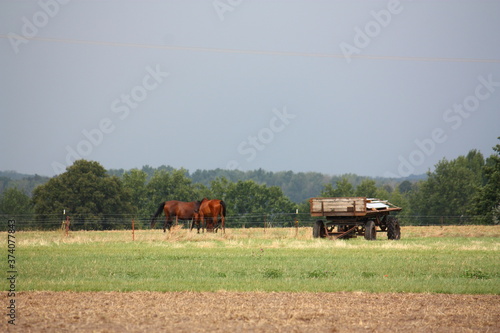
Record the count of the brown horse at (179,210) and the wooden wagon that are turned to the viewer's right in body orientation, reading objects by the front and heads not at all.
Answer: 1

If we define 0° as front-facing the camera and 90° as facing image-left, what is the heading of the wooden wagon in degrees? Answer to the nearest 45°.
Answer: approximately 135°

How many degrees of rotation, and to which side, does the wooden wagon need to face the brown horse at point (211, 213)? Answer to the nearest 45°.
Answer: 0° — it already faces it

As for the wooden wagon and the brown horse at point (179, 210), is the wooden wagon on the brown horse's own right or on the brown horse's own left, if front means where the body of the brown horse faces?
on the brown horse's own right

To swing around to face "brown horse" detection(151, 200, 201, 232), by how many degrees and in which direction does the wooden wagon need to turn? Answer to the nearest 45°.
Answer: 0° — it already faces it

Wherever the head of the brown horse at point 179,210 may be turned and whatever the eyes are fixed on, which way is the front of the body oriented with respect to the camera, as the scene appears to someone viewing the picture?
to the viewer's right

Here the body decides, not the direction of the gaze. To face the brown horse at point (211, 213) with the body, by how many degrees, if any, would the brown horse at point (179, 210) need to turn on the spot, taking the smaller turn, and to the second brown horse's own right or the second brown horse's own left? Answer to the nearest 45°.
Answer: approximately 45° to the second brown horse's own right
